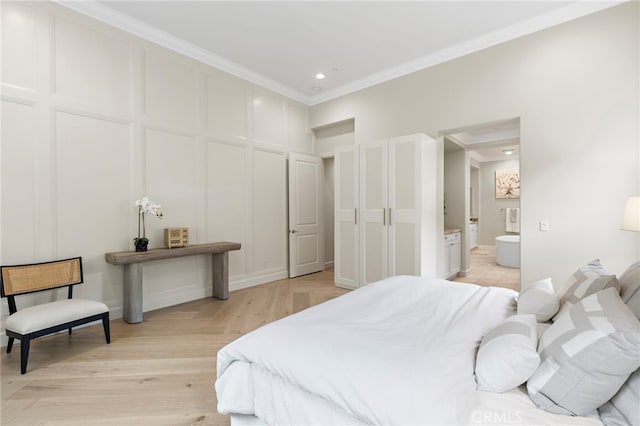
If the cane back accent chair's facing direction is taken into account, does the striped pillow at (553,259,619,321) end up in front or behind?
in front

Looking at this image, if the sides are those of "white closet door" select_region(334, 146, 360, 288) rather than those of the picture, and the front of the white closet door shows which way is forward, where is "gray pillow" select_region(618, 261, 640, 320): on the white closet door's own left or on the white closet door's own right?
on the white closet door's own left

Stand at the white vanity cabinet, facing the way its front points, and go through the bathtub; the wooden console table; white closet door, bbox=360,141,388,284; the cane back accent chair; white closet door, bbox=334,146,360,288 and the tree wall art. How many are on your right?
4

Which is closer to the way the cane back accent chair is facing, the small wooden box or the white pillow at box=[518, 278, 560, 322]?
the white pillow

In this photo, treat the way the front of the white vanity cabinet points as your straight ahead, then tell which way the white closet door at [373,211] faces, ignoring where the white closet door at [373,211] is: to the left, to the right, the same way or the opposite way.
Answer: to the right

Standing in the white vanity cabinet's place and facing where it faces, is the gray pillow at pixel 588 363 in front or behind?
in front

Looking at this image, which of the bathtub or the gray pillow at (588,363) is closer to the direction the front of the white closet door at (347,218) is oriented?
the gray pillow

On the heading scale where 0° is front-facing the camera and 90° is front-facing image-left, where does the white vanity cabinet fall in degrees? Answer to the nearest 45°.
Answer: approximately 315°

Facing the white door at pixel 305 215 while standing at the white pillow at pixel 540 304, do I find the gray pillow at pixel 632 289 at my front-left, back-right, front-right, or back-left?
back-right

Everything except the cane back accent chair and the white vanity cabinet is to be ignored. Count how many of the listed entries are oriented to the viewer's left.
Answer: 0

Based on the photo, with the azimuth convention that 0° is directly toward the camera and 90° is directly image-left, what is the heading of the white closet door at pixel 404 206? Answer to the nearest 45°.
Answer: approximately 45°

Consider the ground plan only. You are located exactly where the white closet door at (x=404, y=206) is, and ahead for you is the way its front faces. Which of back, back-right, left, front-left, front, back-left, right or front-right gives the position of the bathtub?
back

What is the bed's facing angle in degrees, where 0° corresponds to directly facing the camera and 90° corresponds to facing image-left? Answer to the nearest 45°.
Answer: approximately 135°

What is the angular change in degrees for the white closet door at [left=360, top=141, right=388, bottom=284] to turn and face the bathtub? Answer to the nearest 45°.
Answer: approximately 180°

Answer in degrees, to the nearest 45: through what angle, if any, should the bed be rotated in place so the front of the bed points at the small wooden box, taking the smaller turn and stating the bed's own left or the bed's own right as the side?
0° — it already faces it
